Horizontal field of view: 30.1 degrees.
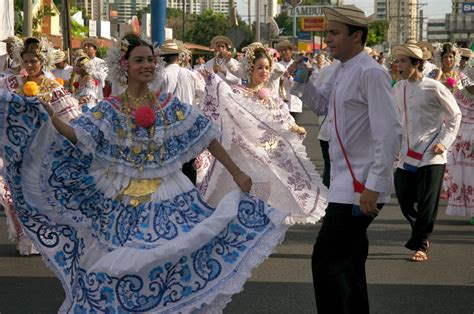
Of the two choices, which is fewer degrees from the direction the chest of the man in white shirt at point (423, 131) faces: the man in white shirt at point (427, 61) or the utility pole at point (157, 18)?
the utility pole

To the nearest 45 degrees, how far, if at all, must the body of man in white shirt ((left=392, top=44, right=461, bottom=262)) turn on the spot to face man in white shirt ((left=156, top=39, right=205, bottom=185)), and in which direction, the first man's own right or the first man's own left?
approximately 90° to the first man's own right

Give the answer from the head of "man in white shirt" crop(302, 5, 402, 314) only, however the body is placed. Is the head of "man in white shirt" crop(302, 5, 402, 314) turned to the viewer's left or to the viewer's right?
to the viewer's left

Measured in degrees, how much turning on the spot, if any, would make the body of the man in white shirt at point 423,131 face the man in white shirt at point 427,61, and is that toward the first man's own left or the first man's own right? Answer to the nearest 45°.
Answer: approximately 135° to the first man's own right

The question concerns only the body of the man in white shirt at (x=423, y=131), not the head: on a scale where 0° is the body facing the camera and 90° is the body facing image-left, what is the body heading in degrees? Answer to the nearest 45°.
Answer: approximately 45°

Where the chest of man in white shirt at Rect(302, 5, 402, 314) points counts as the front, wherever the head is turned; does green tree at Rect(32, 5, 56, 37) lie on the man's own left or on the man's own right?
on the man's own right

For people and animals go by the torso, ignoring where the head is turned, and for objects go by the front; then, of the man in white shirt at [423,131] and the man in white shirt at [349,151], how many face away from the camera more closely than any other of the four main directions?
0

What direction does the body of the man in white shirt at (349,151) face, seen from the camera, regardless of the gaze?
to the viewer's left
